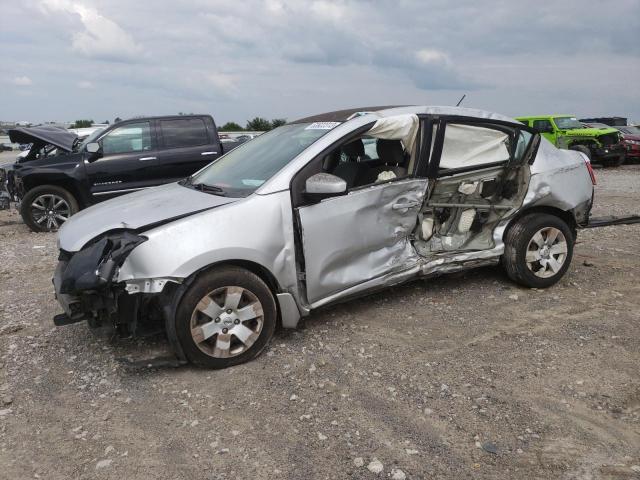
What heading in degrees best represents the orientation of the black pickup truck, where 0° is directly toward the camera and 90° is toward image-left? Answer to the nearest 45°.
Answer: approximately 90°

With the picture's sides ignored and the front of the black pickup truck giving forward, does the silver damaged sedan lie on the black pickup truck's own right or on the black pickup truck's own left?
on the black pickup truck's own left

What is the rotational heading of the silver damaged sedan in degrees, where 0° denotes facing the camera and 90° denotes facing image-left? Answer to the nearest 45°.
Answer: approximately 45°

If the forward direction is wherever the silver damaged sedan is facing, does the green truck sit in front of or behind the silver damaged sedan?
behind

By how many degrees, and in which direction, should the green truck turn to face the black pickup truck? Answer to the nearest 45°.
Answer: approximately 90° to its right

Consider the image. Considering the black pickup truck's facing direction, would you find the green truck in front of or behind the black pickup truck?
behind

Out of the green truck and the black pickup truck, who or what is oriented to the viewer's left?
the black pickup truck

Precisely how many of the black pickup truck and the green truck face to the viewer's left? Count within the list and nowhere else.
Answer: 1
